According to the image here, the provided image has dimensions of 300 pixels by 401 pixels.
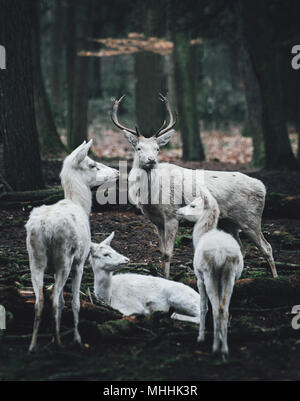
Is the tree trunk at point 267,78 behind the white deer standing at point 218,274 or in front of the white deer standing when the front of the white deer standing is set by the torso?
in front

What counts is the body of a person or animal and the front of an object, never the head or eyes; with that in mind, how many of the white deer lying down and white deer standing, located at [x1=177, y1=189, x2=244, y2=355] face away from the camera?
1

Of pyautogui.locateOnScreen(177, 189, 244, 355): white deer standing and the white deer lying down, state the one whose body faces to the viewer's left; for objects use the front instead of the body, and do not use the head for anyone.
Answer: the white deer lying down

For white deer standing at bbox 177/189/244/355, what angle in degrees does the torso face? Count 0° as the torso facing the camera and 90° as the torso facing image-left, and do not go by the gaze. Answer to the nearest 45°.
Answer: approximately 180°

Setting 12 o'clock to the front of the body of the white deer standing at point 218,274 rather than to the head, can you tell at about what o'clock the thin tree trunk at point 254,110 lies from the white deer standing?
The thin tree trunk is roughly at 12 o'clock from the white deer standing.

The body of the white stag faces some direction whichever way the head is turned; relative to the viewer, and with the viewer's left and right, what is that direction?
facing the viewer and to the left of the viewer

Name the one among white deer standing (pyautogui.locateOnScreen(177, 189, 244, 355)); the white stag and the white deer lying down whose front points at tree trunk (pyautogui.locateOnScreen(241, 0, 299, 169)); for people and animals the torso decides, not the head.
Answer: the white deer standing

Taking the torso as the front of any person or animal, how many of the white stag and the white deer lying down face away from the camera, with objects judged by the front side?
0

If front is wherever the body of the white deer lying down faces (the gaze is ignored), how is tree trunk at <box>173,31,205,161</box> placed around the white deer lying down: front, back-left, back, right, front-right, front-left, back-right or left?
right

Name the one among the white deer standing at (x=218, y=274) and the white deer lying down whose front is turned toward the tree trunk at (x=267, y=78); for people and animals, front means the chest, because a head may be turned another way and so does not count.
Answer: the white deer standing

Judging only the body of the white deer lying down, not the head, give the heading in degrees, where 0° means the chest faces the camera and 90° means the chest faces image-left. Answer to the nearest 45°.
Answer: approximately 90°

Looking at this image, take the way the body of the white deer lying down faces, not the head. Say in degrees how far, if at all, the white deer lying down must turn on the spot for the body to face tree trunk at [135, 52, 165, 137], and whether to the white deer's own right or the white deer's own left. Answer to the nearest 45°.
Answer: approximately 90° to the white deer's own right

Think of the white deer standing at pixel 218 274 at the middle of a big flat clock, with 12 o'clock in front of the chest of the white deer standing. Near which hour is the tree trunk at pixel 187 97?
The tree trunk is roughly at 12 o'clock from the white deer standing.

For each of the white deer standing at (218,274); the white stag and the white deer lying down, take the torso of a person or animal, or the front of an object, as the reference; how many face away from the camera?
1

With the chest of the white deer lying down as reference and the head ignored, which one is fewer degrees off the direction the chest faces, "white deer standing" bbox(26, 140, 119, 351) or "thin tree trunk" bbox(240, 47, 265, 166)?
the white deer standing

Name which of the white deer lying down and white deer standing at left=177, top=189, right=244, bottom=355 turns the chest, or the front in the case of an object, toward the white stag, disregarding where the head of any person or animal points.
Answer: the white deer standing

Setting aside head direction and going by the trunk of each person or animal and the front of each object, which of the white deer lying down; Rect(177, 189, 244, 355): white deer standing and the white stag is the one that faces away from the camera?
the white deer standing

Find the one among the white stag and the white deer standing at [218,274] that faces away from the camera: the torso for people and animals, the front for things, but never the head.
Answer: the white deer standing
